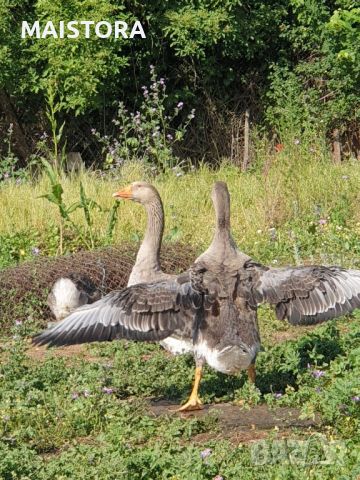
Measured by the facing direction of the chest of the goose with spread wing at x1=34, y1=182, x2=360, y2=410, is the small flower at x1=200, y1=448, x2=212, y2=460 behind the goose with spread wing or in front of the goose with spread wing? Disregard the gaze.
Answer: behind

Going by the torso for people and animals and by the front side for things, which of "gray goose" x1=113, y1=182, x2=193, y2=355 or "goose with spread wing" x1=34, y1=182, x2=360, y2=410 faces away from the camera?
the goose with spread wing

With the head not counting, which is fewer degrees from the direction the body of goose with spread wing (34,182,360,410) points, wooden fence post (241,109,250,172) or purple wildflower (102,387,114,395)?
the wooden fence post

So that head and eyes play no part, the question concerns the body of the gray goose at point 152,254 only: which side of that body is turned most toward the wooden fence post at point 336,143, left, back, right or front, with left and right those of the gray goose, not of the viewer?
right

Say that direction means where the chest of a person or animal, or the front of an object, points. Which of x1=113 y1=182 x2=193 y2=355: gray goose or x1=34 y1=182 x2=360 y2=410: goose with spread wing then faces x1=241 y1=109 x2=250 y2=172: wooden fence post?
the goose with spread wing

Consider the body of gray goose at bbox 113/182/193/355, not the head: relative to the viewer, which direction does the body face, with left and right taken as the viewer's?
facing to the left of the viewer

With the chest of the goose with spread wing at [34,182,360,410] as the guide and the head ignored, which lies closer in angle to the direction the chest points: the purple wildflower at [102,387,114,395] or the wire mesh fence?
the wire mesh fence

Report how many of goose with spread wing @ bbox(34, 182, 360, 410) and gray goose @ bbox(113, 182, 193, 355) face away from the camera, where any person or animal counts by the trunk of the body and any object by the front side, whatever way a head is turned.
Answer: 1

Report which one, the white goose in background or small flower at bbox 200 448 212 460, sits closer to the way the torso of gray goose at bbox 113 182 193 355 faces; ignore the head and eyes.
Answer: the white goose in background

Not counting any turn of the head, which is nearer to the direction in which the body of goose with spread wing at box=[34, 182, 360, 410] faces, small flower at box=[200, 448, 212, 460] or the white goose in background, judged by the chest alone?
the white goose in background

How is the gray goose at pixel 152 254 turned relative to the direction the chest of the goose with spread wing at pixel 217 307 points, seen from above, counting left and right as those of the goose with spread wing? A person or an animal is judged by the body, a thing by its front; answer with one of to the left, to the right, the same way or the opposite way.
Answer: to the left

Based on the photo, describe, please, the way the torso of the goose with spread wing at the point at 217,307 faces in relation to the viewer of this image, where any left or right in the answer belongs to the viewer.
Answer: facing away from the viewer

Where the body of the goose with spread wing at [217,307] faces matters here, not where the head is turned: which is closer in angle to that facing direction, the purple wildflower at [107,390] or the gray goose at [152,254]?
the gray goose
